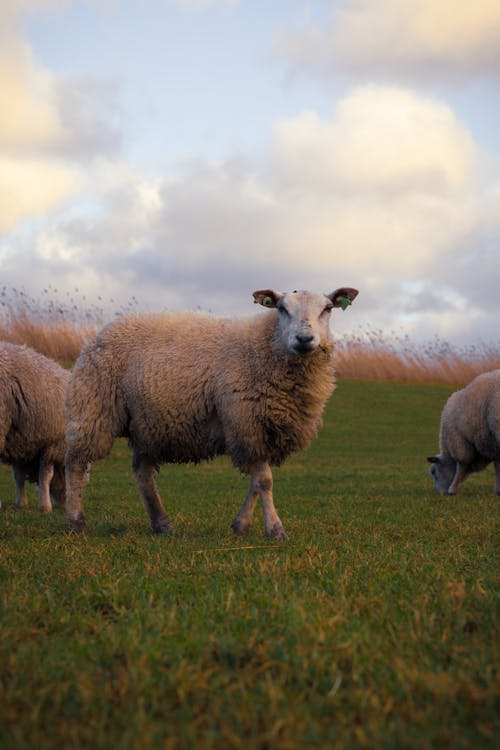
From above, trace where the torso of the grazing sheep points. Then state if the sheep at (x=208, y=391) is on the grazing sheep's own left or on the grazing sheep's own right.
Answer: on the grazing sheep's own left

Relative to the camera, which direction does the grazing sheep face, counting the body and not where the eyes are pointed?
to the viewer's left

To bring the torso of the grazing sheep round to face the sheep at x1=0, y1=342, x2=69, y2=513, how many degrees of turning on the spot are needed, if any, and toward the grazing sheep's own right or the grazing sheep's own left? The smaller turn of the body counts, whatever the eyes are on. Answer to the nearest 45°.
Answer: approximately 45° to the grazing sheep's own left
